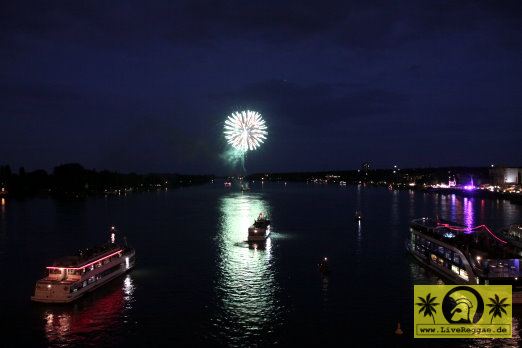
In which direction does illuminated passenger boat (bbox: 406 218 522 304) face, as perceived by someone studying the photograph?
facing away from the viewer and to the left of the viewer

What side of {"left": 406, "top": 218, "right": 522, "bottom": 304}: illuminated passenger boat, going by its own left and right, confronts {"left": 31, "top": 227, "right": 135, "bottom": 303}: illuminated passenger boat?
left
